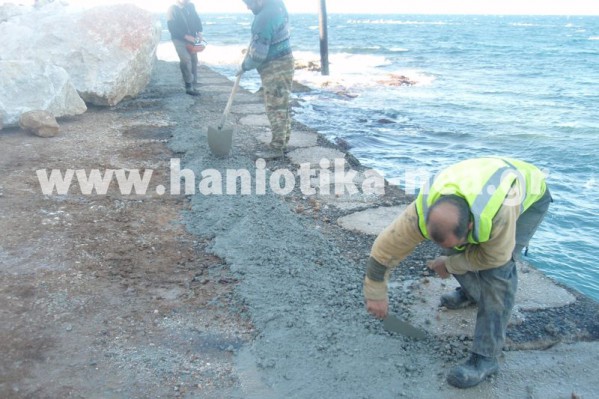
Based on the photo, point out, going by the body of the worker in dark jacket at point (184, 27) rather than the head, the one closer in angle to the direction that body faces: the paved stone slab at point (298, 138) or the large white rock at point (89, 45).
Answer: the paved stone slab

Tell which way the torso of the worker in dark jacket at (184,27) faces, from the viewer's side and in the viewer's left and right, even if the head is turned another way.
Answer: facing the viewer and to the right of the viewer

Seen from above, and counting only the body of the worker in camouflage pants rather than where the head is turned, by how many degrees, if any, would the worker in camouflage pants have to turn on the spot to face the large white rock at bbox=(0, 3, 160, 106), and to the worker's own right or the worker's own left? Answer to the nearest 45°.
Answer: approximately 45° to the worker's own right

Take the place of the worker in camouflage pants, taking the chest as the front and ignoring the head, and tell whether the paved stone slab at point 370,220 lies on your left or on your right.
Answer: on your left

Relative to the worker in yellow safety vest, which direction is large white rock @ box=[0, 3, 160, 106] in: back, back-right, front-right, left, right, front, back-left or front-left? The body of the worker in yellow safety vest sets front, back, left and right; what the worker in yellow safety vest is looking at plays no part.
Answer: right

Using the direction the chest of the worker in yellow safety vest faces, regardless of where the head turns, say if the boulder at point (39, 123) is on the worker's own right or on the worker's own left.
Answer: on the worker's own right

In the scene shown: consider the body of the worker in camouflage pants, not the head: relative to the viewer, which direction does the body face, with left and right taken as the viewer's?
facing to the left of the viewer

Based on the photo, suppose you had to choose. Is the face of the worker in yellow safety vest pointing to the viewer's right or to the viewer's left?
to the viewer's left

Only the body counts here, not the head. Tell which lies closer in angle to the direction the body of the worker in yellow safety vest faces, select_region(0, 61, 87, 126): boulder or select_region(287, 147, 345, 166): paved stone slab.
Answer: the boulder

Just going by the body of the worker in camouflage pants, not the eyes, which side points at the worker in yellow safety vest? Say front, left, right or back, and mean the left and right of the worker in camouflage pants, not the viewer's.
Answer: left

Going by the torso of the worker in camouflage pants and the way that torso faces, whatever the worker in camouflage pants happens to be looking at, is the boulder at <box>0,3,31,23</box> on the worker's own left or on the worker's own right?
on the worker's own right

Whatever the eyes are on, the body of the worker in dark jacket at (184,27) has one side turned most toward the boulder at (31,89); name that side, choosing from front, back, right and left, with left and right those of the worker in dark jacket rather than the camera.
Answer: right

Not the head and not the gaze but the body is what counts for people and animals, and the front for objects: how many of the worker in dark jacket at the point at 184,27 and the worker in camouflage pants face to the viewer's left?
1
